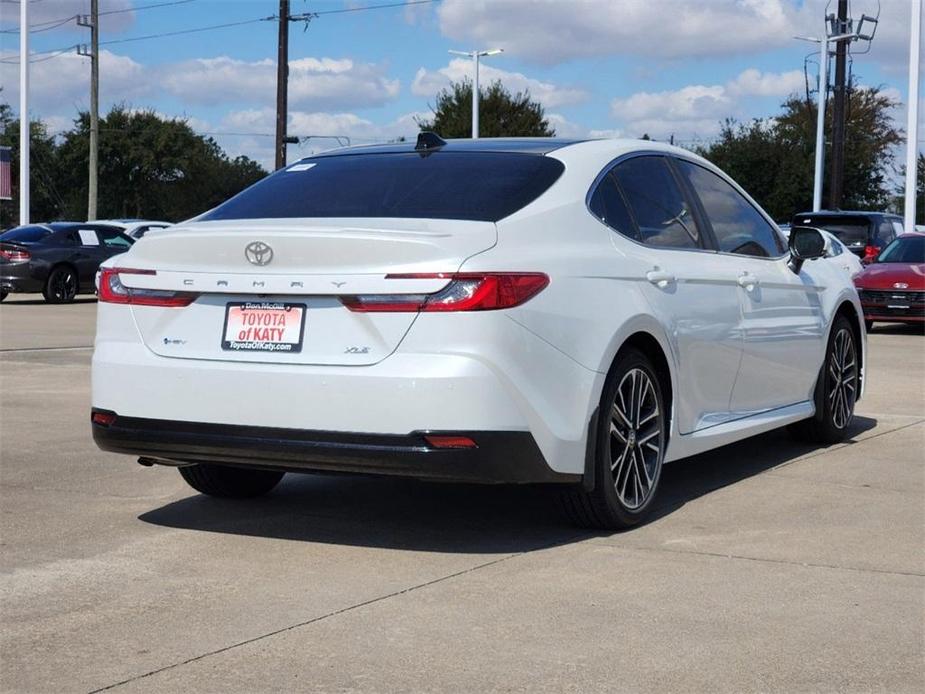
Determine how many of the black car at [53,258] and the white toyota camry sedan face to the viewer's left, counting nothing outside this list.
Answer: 0

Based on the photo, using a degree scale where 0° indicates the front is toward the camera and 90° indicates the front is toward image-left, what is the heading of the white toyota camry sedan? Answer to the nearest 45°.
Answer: approximately 225°

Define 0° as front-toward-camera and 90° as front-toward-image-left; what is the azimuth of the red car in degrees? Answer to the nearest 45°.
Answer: approximately 45°

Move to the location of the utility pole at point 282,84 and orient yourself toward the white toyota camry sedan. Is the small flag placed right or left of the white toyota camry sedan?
right

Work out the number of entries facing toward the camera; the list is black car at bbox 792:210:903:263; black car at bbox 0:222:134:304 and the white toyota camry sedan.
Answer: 0

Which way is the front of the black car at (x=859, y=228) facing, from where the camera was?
facing away from the viewer and to the right of the viewer

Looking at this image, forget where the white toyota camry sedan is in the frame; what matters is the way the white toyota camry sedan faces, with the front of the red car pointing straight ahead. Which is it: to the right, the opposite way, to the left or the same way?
the opposite way

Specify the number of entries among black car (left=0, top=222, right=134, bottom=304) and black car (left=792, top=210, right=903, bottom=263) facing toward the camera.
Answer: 0

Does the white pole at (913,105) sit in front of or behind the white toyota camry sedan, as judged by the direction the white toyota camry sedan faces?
in front

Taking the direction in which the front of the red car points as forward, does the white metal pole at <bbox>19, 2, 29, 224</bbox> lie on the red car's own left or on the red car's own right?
on the red car's own right

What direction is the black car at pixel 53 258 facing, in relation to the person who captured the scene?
facing away from the viewer and to the right of the viewer

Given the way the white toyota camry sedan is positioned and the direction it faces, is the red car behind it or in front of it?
in front
